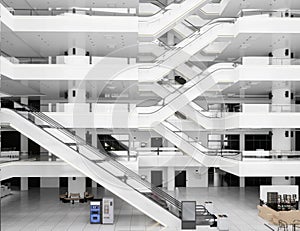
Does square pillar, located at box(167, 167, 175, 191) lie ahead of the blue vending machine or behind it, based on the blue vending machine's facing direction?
behind

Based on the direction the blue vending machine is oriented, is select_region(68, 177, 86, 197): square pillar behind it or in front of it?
behind

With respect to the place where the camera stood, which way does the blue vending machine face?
facing the viewer

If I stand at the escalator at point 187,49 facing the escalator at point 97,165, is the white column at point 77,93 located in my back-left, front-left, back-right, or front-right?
front-right

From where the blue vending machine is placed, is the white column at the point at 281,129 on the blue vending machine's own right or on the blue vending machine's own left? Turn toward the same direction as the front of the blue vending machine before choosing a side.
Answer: on the blue vending machine's own left
